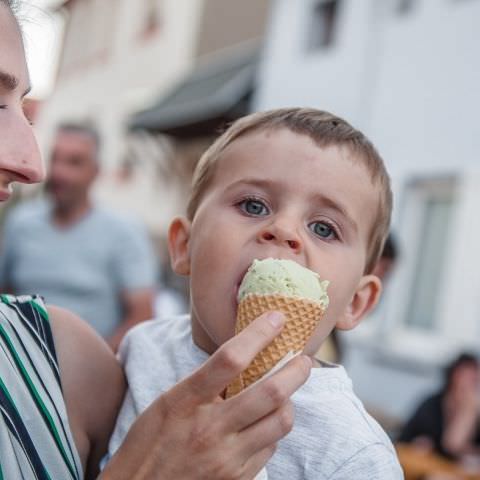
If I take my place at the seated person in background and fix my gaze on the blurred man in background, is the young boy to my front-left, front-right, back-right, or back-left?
front-left

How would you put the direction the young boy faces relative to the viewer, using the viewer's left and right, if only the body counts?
facing the viewer

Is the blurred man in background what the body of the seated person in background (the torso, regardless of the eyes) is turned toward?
no

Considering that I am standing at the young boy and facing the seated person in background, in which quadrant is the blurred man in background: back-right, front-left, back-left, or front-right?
front-left

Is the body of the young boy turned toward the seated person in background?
no

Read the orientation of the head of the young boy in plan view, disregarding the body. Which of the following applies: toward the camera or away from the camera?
toward the camera

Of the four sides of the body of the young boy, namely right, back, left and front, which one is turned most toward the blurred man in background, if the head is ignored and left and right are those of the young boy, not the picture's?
back
